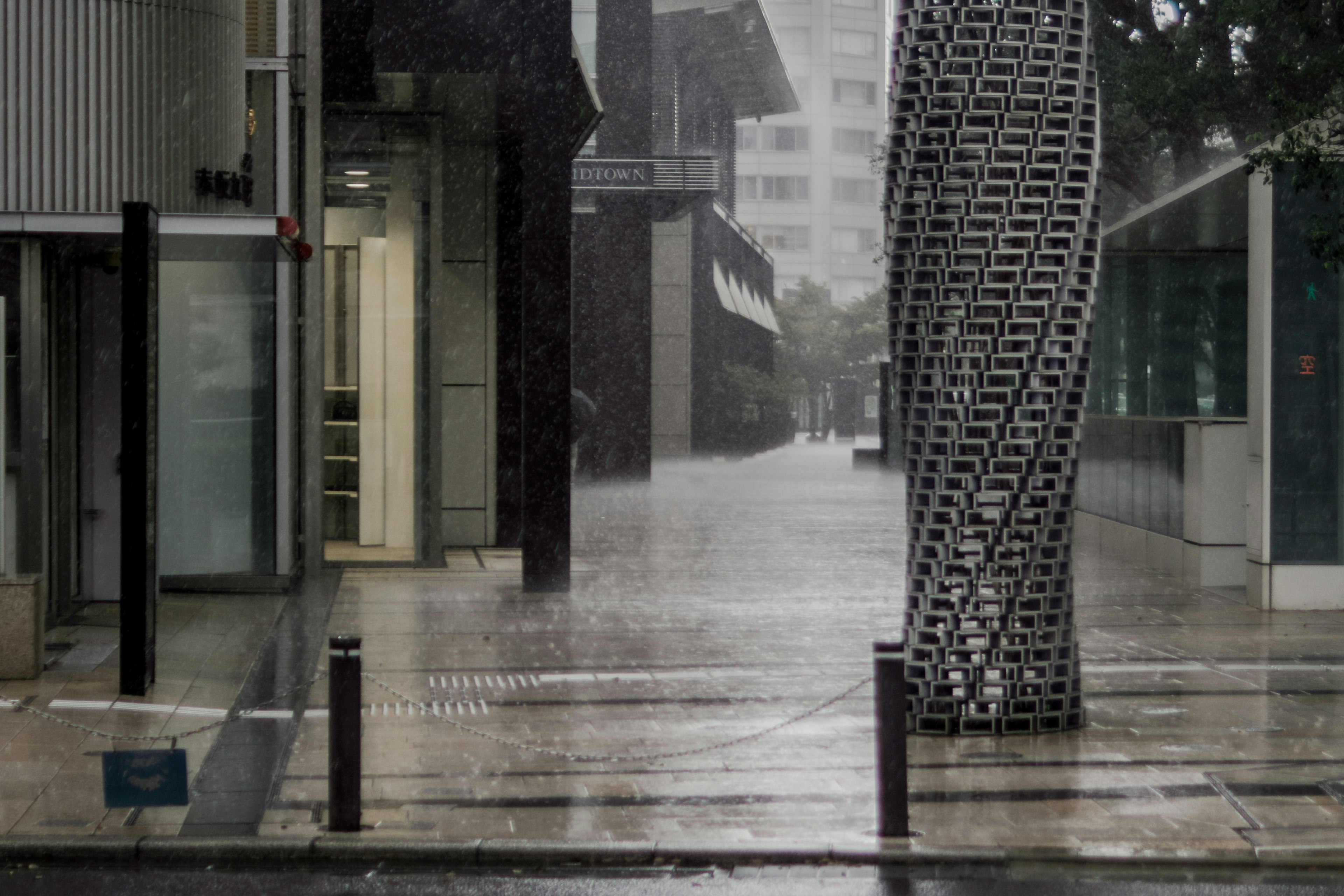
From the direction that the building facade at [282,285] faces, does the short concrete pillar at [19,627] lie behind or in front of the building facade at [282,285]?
in front

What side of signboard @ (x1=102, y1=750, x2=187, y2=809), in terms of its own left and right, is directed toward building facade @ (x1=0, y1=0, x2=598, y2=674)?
back

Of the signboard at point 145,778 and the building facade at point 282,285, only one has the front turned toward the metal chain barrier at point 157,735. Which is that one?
the building facade

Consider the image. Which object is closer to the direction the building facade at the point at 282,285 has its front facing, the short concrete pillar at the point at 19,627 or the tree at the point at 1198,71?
the short concrete pillar

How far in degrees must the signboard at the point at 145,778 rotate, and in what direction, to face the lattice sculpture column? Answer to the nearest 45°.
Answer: approximately 90° to its left

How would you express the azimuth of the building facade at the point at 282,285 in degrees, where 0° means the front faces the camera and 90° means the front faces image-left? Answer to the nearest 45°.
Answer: approximately 0°

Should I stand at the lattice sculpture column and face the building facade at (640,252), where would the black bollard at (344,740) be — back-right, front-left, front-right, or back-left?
back-left

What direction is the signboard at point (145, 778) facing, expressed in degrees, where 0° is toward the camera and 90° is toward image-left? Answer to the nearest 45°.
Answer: approximately 0°

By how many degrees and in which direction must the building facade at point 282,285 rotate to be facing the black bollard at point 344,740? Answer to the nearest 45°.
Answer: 0° — it already faces it

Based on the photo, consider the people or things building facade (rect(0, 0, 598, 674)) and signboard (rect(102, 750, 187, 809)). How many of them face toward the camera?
2
